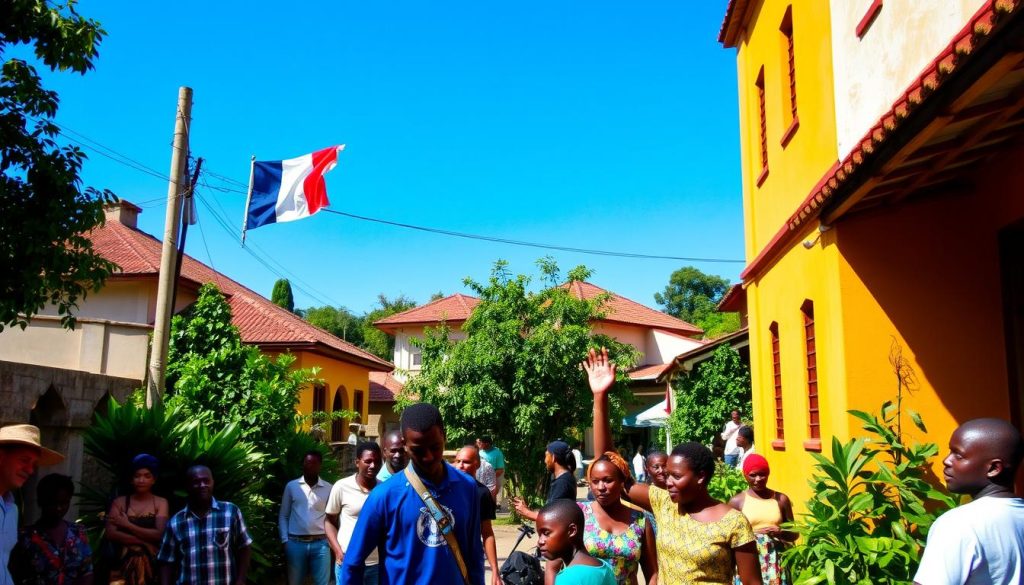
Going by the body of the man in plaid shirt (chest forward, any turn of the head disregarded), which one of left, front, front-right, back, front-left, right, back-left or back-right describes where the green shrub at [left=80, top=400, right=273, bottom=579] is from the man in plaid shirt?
back

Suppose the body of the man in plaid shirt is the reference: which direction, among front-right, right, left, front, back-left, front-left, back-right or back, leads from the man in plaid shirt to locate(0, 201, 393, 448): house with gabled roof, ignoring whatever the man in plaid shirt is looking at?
back

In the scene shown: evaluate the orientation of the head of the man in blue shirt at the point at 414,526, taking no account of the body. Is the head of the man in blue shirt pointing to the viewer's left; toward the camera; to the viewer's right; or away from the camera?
toward the camera

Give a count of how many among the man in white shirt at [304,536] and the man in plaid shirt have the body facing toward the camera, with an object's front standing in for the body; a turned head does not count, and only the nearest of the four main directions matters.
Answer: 2

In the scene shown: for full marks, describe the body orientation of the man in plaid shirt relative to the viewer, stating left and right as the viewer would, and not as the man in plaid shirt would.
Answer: facing the viewer

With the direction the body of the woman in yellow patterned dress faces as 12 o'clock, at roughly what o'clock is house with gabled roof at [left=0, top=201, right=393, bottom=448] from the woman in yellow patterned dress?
The house with gabled roof is roughly at 3 o'clock from the woman in yellow patterned dress.

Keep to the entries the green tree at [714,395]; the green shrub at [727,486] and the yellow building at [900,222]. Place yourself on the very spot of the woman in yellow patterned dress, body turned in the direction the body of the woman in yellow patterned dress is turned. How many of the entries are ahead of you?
0

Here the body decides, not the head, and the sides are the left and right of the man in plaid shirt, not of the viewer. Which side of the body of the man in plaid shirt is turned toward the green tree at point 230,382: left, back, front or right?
back

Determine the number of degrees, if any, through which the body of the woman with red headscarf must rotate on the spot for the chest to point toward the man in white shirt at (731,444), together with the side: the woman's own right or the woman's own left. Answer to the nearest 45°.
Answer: approximately 180°

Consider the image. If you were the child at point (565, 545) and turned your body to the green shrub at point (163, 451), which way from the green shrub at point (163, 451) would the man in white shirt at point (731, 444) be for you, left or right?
right

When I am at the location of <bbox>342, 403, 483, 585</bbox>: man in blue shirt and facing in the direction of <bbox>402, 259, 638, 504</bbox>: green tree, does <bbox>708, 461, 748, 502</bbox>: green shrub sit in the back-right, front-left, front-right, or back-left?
front-right

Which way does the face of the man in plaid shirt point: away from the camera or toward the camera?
toward the camera

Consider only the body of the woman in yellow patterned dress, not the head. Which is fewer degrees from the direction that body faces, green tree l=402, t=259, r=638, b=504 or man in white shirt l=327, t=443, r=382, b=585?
the man in white shirt

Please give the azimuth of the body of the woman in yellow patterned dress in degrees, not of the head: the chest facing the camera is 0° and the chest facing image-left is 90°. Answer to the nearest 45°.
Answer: approximately 45°

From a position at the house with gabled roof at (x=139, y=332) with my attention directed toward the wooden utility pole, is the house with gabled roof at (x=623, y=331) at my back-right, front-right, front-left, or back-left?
back-left

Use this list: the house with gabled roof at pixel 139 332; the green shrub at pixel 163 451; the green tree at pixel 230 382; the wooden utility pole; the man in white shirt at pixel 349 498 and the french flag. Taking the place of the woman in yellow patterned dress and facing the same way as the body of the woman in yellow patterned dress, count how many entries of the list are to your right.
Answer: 6

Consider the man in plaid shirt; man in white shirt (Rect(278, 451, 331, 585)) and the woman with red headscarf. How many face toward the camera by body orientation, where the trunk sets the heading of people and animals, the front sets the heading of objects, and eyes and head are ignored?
3

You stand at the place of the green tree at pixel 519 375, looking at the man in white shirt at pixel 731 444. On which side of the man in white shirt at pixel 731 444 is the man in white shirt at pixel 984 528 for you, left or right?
right

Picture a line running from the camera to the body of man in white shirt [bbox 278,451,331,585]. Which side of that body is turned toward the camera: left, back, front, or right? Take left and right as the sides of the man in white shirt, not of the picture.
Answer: front
